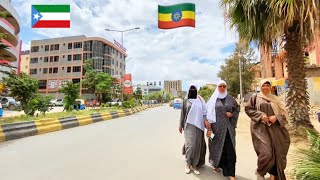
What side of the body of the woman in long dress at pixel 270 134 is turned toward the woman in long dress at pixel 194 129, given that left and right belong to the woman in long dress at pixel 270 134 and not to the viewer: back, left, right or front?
right

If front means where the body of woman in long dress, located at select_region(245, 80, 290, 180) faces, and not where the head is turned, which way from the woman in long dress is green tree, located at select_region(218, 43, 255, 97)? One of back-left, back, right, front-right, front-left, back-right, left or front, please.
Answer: back

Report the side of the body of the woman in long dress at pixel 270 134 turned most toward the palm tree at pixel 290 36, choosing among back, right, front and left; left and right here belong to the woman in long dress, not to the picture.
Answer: back

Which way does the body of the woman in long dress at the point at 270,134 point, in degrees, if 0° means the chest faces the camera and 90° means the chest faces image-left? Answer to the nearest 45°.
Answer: approximately 0°

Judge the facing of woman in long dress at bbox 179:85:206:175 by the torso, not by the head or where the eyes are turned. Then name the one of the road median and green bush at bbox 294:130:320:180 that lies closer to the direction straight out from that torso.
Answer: the green bush

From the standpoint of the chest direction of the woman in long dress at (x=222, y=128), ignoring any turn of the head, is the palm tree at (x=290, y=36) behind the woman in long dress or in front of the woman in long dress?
behind
